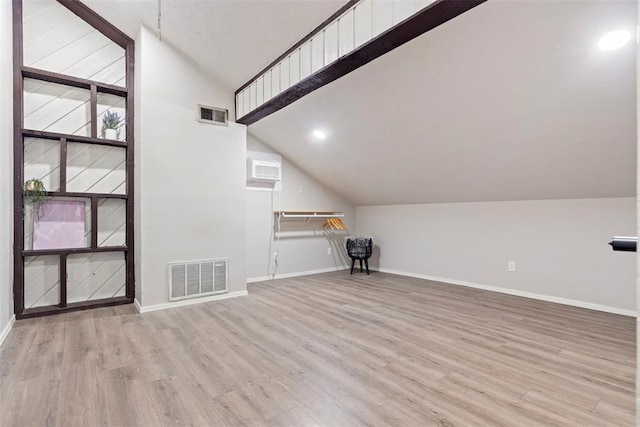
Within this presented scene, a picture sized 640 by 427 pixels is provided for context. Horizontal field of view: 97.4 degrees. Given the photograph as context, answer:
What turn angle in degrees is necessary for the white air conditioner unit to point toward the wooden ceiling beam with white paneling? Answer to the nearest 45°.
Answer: approximately 45° to its right

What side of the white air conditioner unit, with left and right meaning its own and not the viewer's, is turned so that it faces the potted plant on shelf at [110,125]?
right

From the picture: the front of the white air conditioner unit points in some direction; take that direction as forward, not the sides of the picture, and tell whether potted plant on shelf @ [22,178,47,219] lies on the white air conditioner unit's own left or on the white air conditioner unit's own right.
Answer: on the white air conditioner unit's own right

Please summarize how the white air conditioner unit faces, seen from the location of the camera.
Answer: facing the viewer and to the right of the viewer

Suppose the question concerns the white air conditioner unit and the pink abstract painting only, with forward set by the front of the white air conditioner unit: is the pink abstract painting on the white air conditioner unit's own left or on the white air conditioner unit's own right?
on the white air conditioner unit's own right

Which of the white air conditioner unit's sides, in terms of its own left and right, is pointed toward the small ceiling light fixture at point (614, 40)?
front

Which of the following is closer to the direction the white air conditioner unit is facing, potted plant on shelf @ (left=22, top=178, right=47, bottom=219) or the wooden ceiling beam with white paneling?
the wooden ceiling beam with white paneling

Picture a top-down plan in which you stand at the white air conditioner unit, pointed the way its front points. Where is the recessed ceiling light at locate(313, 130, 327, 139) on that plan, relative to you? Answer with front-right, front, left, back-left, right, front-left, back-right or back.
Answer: front

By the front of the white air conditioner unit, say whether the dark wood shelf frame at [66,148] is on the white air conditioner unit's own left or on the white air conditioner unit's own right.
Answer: on the white air conditioner unit's own right
